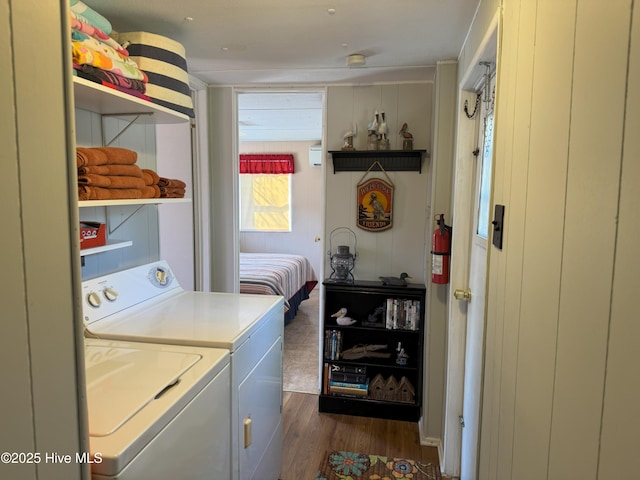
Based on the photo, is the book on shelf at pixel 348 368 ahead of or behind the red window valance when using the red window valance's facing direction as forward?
ahead

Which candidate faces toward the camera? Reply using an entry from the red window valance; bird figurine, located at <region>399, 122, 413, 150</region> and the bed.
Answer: the red window valance

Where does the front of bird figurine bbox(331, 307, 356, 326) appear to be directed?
to the viewer's left

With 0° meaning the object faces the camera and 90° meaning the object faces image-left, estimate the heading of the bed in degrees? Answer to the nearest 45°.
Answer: approximately 270°

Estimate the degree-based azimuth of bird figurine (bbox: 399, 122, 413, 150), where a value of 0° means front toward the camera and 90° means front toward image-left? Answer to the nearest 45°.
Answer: approximately 90°

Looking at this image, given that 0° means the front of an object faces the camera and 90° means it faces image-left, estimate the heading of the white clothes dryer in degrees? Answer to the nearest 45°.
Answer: approximately 315°

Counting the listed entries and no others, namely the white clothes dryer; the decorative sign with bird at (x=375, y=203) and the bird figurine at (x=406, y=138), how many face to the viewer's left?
1

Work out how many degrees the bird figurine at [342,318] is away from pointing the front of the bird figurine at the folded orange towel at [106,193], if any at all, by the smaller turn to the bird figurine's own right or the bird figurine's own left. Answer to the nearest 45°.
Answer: approximately 45° to the bird figurine's own left

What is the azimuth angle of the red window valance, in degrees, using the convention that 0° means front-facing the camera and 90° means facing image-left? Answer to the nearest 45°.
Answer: approximately 0°

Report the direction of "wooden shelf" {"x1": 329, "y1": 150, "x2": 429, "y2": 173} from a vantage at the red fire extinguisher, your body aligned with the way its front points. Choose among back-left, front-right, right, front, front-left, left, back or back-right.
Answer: right

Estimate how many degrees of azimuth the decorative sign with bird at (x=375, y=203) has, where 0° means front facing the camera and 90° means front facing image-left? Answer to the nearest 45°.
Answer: approximately 0°
